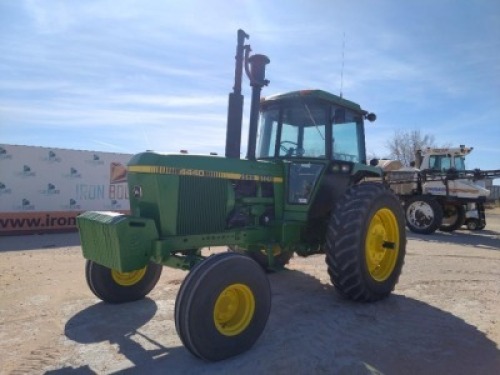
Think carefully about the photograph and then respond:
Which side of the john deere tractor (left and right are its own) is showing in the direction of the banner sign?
right

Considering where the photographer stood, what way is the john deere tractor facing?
facing the viewer and to the left of the viewer
